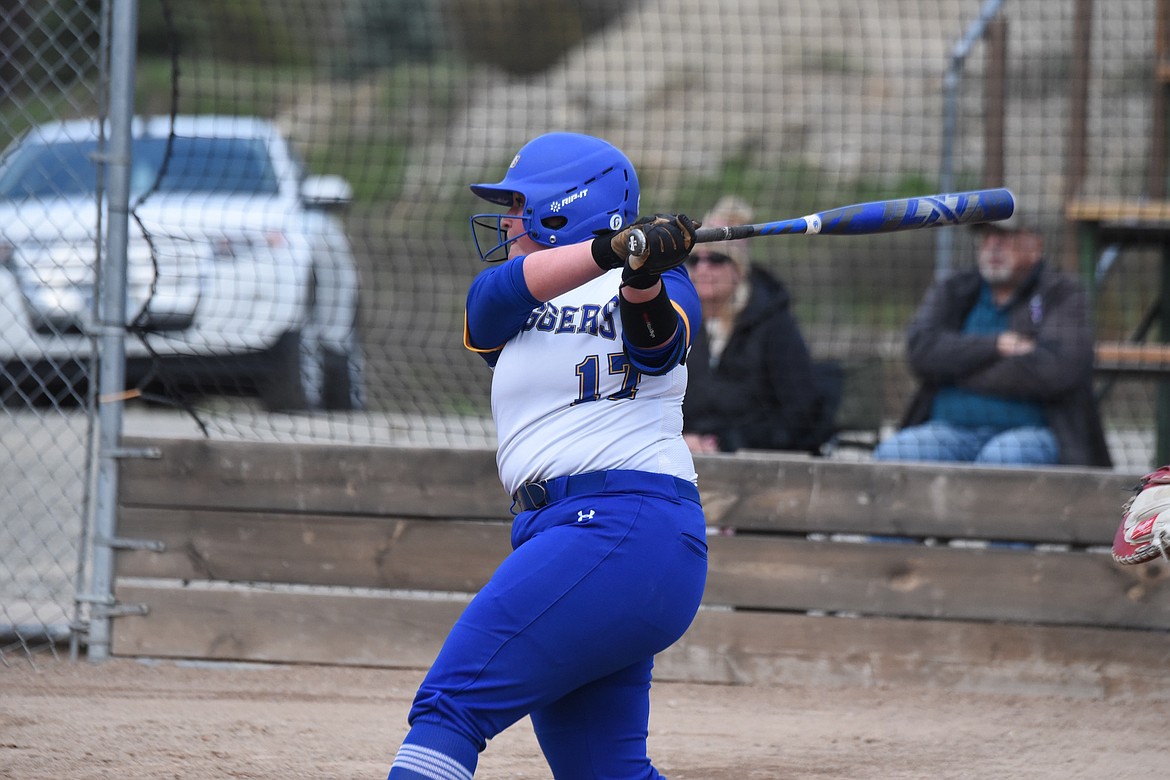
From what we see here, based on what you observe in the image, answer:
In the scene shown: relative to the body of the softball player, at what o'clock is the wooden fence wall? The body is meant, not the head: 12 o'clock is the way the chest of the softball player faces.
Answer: The wooden fence wall is roughly at 5 o'clock from the softball player.

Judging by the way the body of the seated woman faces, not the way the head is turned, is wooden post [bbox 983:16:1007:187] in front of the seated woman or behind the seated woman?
behind

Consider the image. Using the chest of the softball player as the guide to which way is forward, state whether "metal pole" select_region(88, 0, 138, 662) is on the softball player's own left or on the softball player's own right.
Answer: on the softball player's own right

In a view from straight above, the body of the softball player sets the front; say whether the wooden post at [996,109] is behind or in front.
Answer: behind

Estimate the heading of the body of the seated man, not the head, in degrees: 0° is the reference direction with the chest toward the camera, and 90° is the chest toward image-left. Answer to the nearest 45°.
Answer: approximately 45°

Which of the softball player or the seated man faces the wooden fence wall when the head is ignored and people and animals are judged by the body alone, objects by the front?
the seated man

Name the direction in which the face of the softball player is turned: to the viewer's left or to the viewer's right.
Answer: to the viewer's left

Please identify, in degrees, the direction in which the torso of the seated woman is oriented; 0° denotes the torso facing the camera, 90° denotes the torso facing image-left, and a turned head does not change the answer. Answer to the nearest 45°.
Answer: approximately 45°
